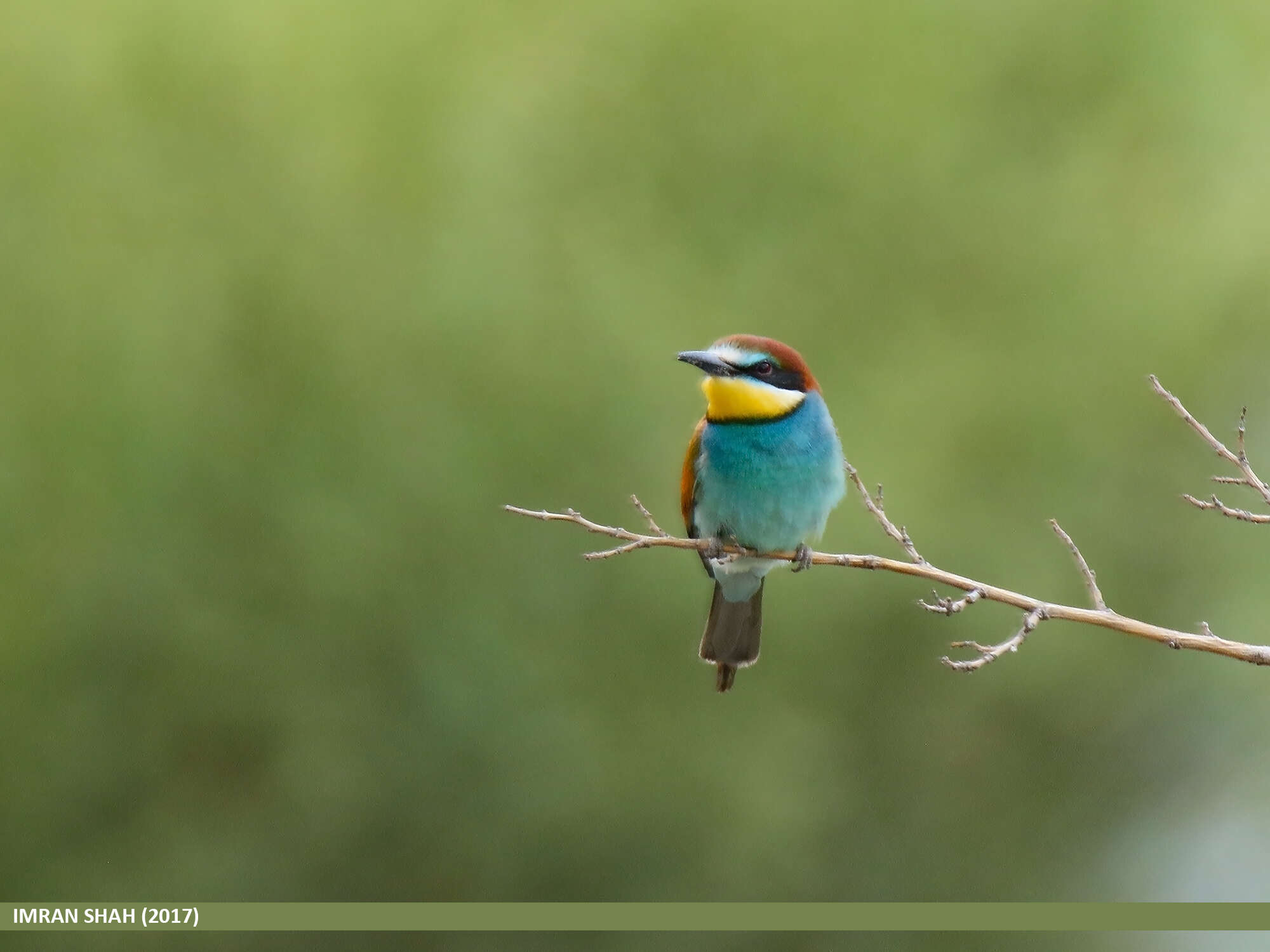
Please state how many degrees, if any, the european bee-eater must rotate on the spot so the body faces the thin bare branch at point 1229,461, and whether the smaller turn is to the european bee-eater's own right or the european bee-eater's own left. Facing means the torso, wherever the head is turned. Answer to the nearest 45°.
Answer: approximately 45° to the european bee-eater's own left

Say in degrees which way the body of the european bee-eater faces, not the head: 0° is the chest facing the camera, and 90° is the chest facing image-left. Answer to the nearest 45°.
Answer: approximately 0°
